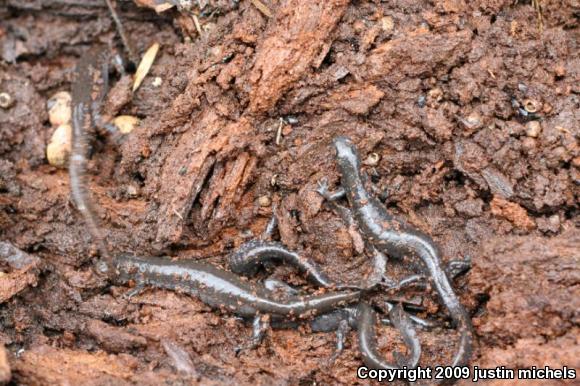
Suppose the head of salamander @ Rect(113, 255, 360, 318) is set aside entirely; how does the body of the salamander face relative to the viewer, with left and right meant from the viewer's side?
facing to the left of the viewer

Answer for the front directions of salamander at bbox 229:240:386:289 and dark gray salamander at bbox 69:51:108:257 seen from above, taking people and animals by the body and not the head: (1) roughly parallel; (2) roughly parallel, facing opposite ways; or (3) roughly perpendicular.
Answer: roughly perpendicular

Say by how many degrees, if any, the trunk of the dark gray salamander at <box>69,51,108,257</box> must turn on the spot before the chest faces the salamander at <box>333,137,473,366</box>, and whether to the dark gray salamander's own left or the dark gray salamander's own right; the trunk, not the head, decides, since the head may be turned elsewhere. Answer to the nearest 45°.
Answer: approximately 135° to the dark gray salamander's own right

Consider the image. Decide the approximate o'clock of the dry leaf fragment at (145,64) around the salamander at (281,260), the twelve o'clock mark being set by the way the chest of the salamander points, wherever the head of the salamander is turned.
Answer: The dry leaf fragment is roughly at 2 o'clock from the salamander.

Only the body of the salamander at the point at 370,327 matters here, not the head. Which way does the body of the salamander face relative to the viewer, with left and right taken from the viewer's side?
facing to the left of the viewer

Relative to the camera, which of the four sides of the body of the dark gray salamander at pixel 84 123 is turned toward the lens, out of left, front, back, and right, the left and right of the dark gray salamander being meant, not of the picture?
back

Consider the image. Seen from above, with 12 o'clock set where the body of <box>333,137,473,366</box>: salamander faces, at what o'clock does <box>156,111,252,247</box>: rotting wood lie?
The rotting wood is roughly at 11 o'clock from the salamander.

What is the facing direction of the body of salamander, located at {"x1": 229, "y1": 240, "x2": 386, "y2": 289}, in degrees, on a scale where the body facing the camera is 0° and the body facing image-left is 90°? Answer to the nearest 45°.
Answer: approximately 90°

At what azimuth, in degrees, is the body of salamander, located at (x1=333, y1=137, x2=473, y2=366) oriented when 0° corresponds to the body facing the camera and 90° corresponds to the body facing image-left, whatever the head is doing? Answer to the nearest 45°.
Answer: approximately 135°
